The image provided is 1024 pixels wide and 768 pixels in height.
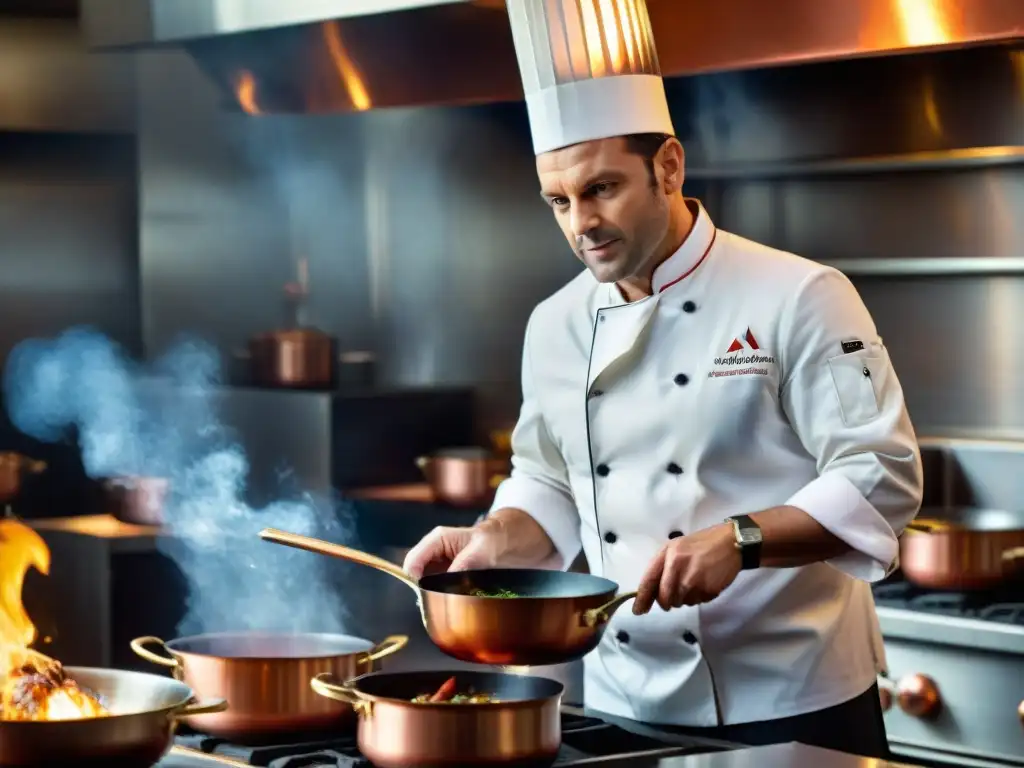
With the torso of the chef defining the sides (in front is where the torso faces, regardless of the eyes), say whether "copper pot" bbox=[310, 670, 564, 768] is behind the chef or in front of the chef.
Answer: in front

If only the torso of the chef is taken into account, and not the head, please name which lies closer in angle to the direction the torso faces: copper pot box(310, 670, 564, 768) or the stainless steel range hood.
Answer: the copper pot

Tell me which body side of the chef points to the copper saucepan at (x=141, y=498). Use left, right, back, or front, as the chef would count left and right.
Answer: right

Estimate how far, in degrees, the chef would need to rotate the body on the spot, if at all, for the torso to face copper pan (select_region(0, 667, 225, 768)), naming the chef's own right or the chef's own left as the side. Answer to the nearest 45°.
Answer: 0° — they already face it

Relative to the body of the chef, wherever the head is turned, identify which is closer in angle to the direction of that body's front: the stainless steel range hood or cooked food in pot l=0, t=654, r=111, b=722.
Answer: the cooked food in pot

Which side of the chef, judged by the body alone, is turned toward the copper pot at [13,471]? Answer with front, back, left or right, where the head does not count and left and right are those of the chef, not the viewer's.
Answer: right

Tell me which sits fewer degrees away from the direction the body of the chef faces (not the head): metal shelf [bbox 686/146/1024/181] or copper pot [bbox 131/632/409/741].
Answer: the copper pot

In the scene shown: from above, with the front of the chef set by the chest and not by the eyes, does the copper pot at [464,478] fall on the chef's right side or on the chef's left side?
on the chef's right side

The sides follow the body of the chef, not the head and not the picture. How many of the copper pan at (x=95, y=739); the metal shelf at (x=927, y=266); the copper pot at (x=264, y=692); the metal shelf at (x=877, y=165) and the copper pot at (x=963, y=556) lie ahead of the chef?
2

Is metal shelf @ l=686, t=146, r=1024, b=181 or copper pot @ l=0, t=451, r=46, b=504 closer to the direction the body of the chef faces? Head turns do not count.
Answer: the copper pot

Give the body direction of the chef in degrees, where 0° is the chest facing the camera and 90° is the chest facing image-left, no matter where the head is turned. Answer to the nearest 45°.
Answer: approximately 45°

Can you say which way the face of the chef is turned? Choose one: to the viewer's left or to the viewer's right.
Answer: to the viewer's left
